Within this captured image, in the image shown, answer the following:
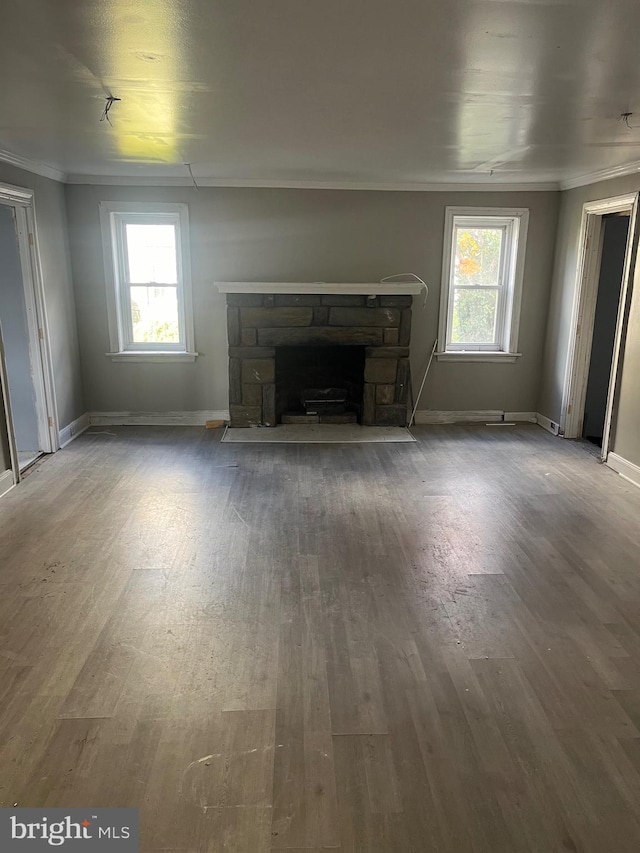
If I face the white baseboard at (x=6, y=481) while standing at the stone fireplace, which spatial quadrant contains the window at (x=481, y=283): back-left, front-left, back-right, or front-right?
back-left

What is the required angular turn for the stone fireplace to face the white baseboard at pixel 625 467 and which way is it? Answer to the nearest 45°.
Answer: approximately 45° to its left

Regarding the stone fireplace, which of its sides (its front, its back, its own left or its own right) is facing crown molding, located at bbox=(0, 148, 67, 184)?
right

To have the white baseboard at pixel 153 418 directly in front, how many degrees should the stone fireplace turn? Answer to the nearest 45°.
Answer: approximately 90° to its right

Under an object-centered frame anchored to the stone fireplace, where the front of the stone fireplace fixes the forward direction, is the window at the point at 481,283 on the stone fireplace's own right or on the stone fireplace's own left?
on the stone fireplace's own left

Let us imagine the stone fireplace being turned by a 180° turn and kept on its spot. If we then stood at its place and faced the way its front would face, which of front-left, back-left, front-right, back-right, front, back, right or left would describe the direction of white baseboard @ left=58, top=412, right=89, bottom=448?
left

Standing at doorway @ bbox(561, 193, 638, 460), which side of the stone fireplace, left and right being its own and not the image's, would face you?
left

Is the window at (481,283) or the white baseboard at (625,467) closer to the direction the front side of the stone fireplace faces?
the white baseboard

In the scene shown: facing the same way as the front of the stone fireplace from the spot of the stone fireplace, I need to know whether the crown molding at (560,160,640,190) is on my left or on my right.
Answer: on my left

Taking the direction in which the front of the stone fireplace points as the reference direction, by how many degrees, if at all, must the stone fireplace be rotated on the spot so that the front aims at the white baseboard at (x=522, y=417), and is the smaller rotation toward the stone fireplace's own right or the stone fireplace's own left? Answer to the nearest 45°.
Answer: approximately 90° to the stone fireplace's own left
